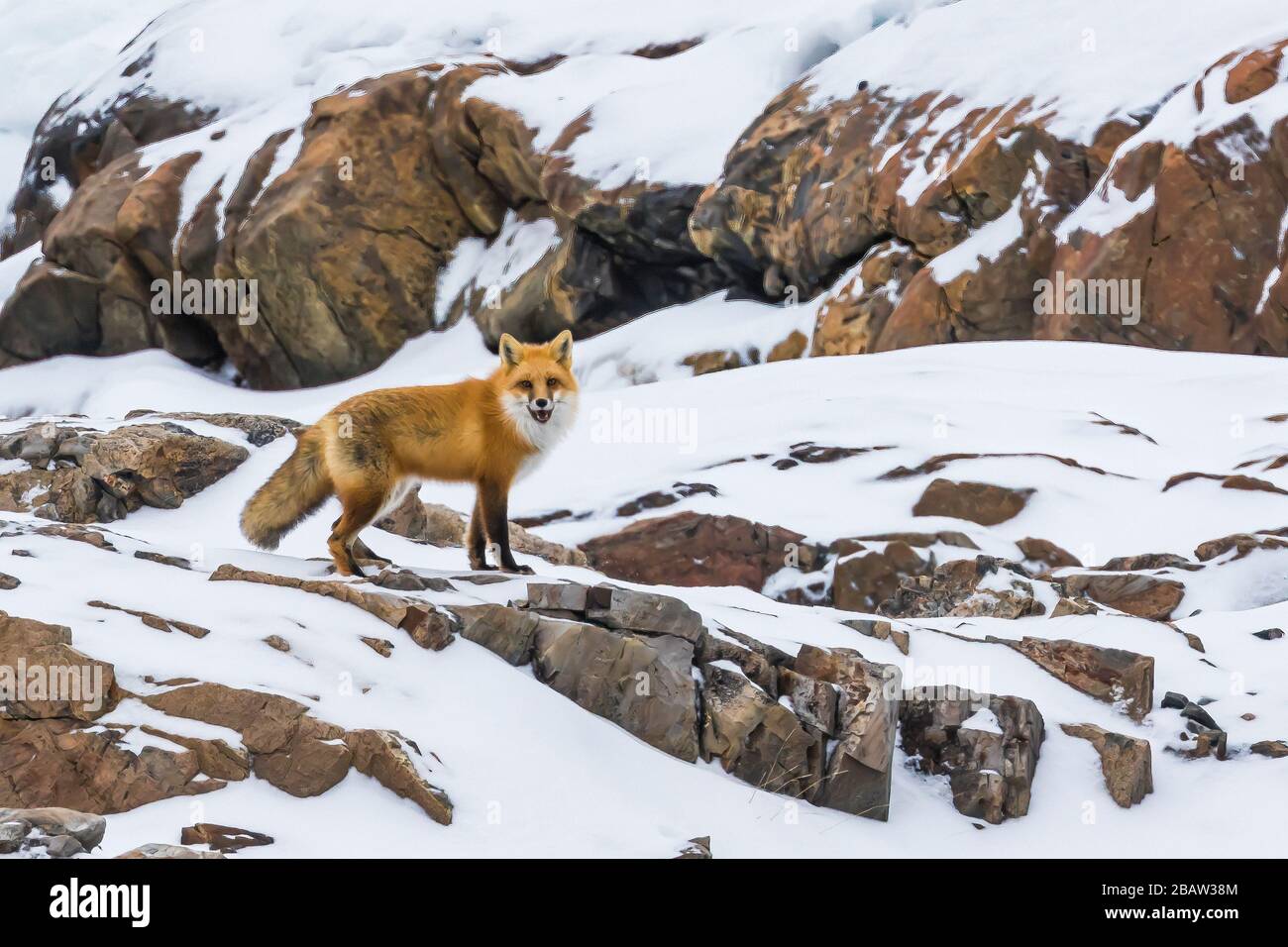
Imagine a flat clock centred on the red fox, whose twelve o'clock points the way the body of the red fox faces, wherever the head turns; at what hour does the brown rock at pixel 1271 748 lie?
The brown rock is roughly at 1 o'clock from the red fox.

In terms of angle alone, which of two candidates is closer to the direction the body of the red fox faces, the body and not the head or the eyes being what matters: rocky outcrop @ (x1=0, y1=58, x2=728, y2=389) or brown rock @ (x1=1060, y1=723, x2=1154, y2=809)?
the brown rock

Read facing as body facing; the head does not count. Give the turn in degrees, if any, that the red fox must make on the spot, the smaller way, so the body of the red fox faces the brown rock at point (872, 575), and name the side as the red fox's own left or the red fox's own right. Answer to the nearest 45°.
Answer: approximately 45° to the red fox's own left

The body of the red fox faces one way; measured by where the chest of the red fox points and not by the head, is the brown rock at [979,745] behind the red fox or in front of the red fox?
in front

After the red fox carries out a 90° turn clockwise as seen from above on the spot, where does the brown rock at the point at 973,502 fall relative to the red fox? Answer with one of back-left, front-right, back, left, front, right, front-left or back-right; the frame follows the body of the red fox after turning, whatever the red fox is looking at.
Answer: back-left

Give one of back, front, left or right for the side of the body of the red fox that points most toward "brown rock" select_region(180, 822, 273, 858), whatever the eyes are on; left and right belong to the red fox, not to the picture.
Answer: right

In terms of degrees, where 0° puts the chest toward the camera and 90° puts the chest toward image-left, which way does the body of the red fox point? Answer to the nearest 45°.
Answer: approximately 270°

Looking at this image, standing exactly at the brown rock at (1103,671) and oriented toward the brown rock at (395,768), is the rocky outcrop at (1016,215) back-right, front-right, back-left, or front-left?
back-right

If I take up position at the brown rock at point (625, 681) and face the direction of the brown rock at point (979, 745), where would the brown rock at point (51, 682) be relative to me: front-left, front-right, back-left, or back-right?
back-right

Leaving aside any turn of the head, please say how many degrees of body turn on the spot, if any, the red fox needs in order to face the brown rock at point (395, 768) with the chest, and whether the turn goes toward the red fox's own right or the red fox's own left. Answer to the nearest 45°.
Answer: approximately 90° to the red fox's own right

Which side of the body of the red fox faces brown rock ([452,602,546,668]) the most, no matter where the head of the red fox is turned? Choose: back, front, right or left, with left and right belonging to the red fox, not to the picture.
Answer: right
